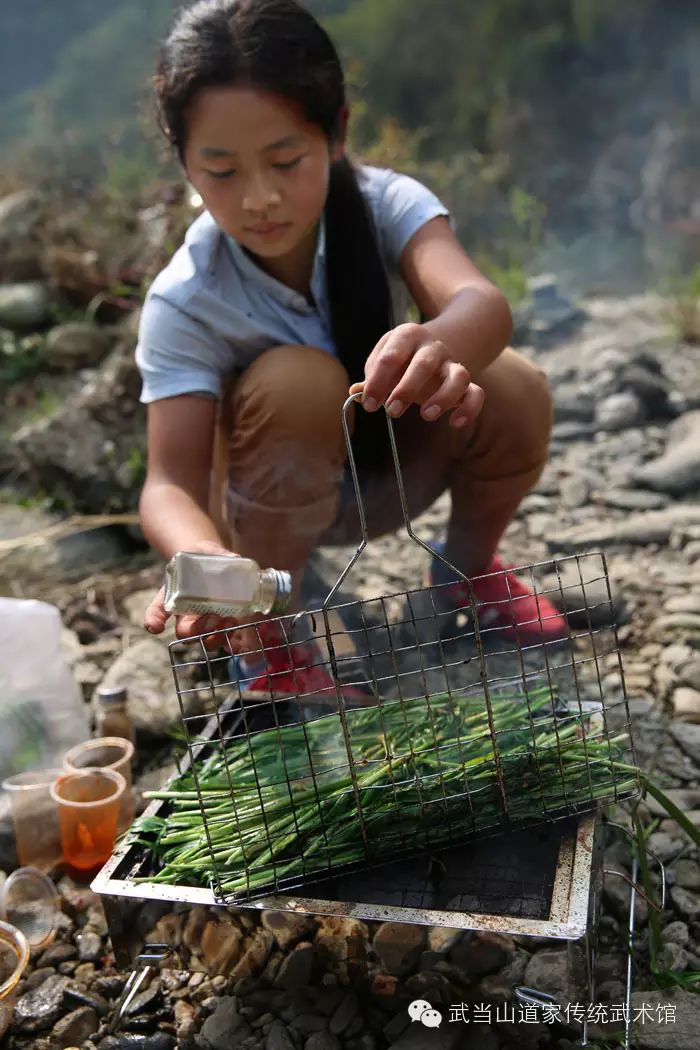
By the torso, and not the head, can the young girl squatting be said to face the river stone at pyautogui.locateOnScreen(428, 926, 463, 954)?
yes

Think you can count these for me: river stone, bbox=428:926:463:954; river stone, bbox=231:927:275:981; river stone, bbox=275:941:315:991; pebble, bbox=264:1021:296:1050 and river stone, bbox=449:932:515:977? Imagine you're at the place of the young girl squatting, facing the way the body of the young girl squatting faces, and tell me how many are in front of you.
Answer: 5

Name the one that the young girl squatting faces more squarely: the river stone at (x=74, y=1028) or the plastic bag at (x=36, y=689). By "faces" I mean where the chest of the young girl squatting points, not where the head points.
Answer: the river stone

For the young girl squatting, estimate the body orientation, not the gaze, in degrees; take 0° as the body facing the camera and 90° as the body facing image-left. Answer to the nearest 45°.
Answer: approximately 0°

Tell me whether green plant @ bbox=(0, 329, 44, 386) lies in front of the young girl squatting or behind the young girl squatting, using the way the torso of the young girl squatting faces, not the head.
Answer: behind

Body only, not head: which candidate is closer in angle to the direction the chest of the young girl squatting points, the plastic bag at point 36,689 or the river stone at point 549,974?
the river stone

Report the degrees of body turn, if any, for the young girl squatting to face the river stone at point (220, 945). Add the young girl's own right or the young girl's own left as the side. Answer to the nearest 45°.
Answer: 0° — they already face it

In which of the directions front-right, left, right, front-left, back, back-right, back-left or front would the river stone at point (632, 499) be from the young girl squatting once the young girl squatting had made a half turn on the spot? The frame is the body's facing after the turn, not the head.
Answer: front-right

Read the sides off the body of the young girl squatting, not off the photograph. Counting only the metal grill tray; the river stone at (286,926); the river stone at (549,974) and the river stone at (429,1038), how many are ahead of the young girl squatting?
4

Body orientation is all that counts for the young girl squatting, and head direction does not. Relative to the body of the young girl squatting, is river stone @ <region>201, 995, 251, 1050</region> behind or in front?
in front

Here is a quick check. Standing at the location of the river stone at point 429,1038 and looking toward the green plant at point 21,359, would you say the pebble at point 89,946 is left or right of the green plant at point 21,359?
left

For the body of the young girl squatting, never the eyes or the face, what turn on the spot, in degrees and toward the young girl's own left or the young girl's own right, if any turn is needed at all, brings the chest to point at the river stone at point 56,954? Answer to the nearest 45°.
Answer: approximately 45° to the young girl's own right

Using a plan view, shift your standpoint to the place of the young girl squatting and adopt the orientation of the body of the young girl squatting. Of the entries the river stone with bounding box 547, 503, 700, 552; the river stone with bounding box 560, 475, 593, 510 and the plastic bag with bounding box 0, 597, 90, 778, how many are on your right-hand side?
1
